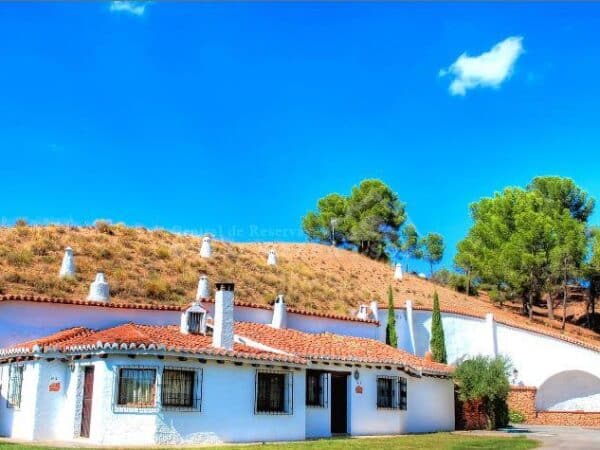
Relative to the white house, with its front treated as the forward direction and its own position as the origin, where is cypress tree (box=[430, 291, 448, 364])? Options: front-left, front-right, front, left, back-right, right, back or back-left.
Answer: back-left

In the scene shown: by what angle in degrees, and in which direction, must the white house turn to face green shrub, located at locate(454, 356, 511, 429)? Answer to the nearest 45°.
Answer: approximately 135° to its left

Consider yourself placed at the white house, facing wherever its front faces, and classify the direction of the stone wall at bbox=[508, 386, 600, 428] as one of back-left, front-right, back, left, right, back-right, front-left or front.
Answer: back-left

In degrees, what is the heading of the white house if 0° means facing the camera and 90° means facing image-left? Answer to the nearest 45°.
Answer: approximately 0°

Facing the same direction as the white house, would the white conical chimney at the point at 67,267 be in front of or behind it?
behind

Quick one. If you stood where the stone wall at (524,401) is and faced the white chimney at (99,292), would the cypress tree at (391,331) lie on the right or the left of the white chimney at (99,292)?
right

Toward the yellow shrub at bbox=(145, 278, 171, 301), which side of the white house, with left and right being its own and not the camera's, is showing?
back

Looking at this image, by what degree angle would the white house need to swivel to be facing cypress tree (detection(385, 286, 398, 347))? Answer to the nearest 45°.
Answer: approximately 135° to its left

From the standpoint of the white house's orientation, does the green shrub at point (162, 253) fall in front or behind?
behind
